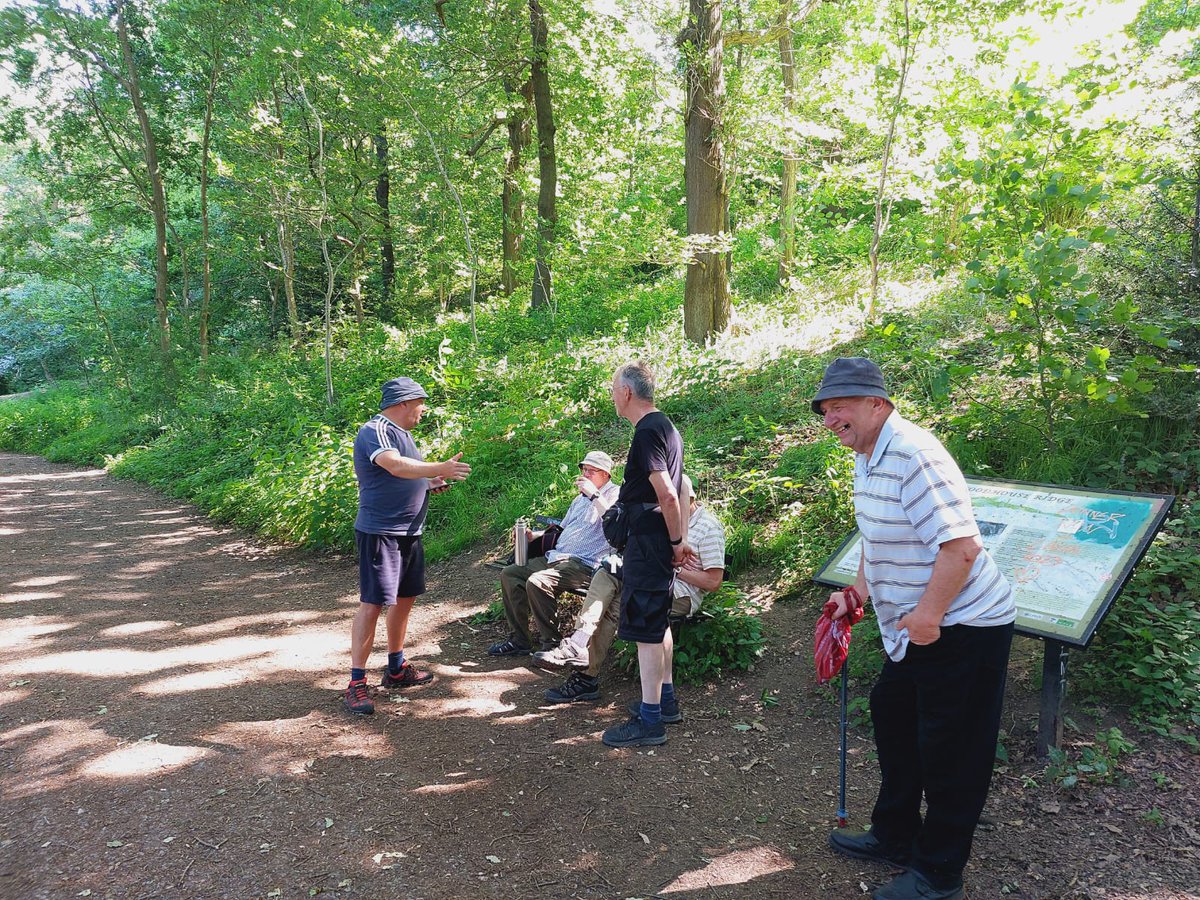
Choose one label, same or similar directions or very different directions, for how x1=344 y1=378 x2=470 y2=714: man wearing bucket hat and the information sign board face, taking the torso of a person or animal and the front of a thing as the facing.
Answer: very different directions

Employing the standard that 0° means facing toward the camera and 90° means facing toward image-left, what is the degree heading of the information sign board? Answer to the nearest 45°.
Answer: approximately 45°

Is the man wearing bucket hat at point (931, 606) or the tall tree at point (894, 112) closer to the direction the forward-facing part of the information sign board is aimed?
the man wearing bucket hat

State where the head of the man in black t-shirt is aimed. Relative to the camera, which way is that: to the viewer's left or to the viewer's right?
to the viewer's left

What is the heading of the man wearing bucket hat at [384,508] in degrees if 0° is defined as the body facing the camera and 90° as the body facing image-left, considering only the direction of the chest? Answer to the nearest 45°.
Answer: approximately 270°

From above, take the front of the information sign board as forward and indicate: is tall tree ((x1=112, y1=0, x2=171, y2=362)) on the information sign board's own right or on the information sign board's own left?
on the information sign board's own right

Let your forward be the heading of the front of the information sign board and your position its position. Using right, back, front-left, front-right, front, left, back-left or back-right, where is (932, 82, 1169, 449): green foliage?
back-right

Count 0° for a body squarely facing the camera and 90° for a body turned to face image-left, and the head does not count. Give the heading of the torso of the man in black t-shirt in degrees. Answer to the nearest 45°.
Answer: approximately 90°
